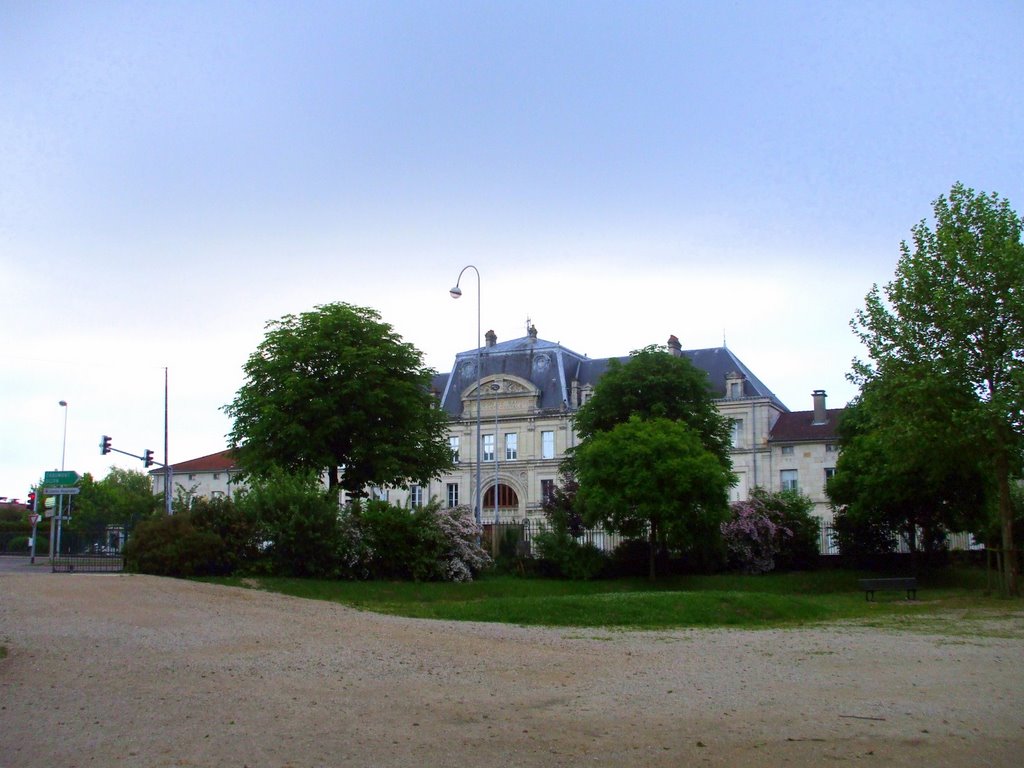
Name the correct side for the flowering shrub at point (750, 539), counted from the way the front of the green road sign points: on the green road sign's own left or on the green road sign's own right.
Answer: on the green road sign's own left

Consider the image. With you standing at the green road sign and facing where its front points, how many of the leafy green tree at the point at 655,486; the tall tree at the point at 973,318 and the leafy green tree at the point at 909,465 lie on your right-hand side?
0

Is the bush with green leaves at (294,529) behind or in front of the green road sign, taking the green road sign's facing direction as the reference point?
in front

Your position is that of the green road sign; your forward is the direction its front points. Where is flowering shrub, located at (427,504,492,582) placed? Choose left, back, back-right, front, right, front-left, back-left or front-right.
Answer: front-left

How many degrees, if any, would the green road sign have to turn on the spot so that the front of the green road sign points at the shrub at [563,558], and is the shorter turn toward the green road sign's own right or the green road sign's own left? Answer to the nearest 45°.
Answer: approximately 45° to the green road sign's own left

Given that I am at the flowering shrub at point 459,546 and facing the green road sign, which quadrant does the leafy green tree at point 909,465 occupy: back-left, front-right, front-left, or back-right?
back-right

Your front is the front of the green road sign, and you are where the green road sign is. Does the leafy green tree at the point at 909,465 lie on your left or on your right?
on your left

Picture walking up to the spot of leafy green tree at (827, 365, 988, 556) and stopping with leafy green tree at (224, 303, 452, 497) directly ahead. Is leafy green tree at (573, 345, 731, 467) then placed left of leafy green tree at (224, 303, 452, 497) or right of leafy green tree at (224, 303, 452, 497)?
right

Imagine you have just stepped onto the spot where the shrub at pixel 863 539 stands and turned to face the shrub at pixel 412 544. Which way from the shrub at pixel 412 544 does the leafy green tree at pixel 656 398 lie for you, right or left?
right

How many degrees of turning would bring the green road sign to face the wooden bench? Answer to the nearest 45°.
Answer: approximately 45° to its left

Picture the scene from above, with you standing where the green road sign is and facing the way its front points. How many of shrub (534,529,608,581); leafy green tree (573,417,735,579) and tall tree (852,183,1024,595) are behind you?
0

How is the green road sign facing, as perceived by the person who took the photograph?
facing the viewer
